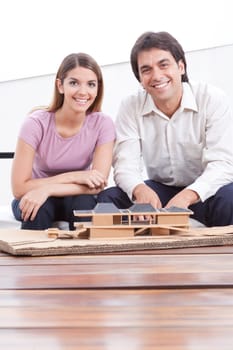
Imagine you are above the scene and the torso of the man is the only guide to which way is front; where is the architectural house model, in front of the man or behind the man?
in front

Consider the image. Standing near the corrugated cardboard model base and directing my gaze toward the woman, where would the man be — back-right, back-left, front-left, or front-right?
front-right

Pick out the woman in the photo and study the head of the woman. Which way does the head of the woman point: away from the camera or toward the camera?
toward the camera

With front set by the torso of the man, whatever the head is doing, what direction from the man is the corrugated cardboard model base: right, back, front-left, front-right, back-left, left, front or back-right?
front

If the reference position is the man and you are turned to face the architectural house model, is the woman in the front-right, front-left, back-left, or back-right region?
front-right

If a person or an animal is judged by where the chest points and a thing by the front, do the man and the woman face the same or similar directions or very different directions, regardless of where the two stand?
same or similar directions

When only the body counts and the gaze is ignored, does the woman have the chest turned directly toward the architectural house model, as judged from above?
yes

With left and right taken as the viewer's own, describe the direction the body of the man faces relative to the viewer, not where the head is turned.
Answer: facing the viewer

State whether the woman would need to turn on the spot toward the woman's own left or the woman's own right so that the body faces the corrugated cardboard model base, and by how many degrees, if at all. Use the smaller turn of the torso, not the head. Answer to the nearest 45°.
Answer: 0° — they already face it

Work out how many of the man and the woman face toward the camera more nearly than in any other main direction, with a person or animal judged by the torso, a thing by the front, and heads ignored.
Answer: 2
